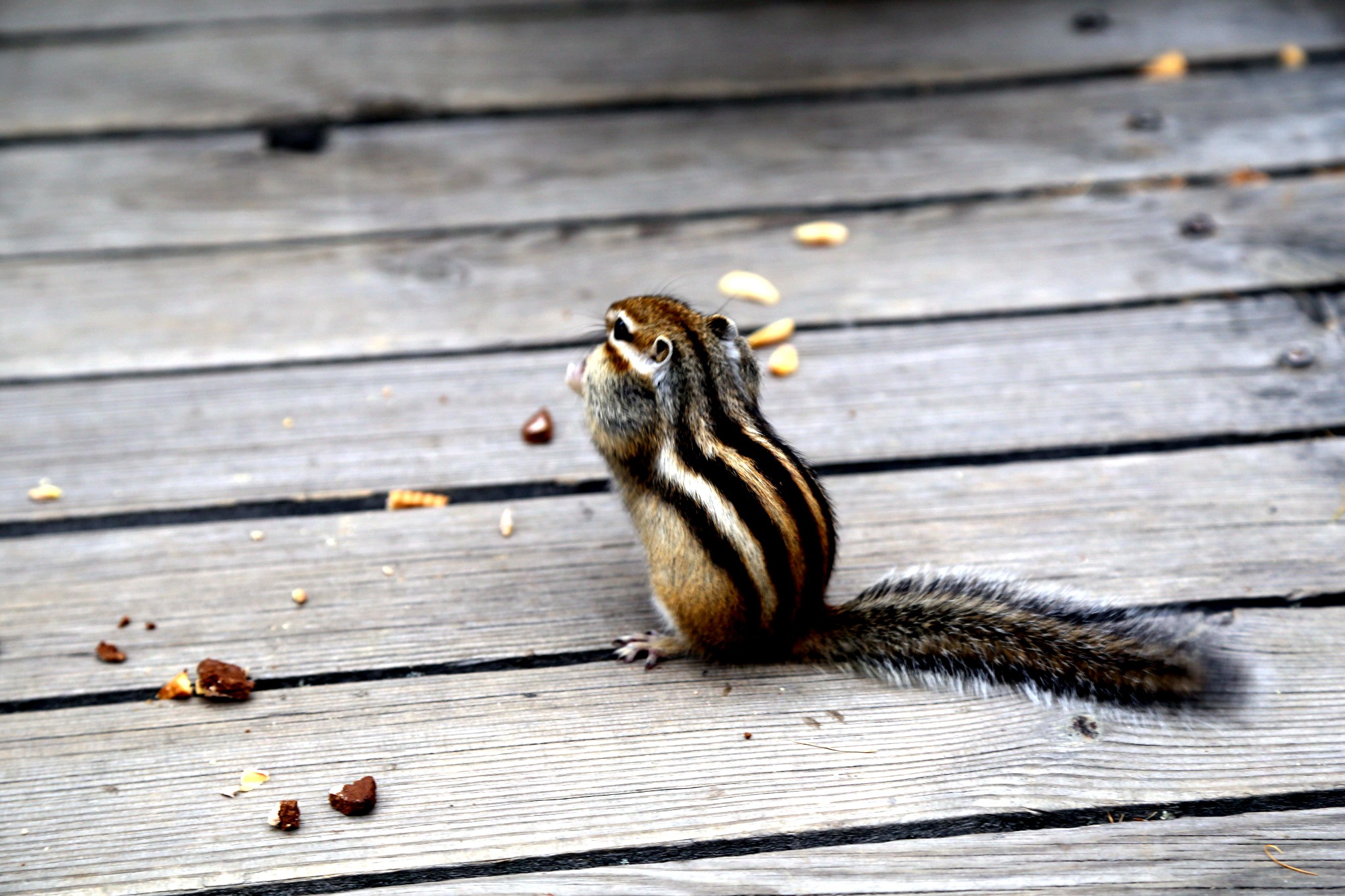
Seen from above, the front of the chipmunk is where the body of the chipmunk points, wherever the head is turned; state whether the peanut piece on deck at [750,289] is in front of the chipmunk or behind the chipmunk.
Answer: in front

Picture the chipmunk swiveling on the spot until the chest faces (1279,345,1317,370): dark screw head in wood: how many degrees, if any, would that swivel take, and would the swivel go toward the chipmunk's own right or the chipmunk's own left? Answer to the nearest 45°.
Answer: approximately 90° to the chipmunk's own right

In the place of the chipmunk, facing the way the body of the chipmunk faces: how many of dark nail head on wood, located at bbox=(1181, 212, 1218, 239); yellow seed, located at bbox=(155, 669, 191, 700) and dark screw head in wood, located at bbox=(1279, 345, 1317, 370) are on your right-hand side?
2

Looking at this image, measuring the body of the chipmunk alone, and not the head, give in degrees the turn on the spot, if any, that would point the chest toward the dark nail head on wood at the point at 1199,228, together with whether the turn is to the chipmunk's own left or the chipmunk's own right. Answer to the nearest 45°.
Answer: approximately 90° to the chipmunk's own right

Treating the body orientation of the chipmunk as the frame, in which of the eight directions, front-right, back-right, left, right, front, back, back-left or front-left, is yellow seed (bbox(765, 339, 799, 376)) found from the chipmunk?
front-right

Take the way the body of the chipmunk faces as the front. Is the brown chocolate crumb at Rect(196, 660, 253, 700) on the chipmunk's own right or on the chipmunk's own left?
on the chipmunk's own left

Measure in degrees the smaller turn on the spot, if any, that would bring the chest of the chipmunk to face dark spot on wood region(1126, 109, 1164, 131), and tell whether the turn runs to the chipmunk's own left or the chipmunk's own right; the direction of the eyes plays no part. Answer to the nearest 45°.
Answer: approximately 90° to the chipmunk's own right

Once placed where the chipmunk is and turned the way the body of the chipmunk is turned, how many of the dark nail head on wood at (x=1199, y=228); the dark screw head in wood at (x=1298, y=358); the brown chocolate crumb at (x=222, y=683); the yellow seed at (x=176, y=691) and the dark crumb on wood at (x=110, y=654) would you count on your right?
2

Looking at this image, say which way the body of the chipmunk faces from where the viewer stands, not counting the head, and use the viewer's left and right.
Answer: facing away from the viewer and to the left of the viewer

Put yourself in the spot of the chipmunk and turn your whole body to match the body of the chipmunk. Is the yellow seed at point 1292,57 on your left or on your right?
on your right
